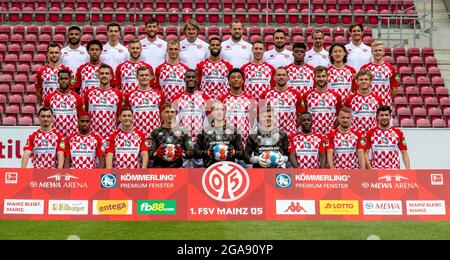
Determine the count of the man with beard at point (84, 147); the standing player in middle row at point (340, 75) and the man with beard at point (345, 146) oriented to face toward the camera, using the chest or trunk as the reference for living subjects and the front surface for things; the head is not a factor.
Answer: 3

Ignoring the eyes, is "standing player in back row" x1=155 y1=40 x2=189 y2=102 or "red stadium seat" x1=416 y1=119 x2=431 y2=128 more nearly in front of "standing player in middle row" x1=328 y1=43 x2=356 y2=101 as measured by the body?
the standing player in back row

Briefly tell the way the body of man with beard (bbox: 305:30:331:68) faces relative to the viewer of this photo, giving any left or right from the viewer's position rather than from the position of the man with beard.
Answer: facing the viewer

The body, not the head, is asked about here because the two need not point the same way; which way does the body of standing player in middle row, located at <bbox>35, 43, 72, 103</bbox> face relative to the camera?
toward the camera

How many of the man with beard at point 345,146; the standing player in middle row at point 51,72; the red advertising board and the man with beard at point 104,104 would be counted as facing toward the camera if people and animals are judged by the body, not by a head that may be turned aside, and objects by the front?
4

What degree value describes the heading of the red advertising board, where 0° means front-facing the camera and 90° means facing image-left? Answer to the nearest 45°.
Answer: approximately 0°

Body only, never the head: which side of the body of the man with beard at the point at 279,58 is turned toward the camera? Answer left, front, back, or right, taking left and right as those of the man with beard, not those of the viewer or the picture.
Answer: front

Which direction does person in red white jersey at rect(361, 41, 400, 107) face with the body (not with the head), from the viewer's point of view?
toward the camera

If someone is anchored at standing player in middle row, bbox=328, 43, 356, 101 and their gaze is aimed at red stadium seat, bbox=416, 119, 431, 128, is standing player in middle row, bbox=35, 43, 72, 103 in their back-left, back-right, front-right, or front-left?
back-left

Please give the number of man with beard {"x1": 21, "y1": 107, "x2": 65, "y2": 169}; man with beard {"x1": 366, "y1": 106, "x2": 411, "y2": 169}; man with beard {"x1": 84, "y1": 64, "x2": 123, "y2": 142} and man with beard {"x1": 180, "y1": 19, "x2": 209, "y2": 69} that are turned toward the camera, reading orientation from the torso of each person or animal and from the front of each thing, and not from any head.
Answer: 4
